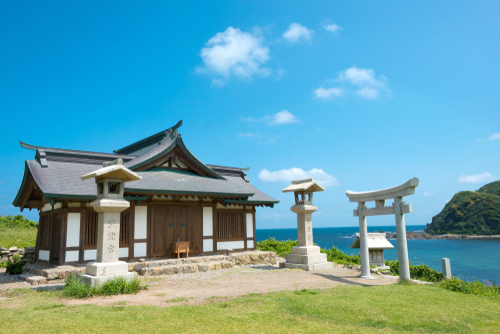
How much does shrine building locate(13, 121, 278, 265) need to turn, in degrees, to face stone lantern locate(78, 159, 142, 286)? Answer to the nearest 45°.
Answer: approximately 45° to its right

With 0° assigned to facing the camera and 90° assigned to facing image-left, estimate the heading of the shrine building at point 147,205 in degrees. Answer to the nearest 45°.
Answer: approximately 315°

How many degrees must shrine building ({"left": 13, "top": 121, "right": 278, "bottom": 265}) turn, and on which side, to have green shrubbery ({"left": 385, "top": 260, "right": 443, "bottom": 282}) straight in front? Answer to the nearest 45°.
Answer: approximately 45° to its left

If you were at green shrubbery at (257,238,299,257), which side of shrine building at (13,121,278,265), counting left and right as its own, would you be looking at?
left

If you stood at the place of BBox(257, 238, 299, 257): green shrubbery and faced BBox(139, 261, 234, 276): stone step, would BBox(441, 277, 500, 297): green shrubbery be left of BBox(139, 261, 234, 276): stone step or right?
left

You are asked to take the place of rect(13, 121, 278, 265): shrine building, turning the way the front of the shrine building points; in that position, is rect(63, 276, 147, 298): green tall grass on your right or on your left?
on your right

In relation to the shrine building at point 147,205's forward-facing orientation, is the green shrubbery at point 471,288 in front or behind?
in front
